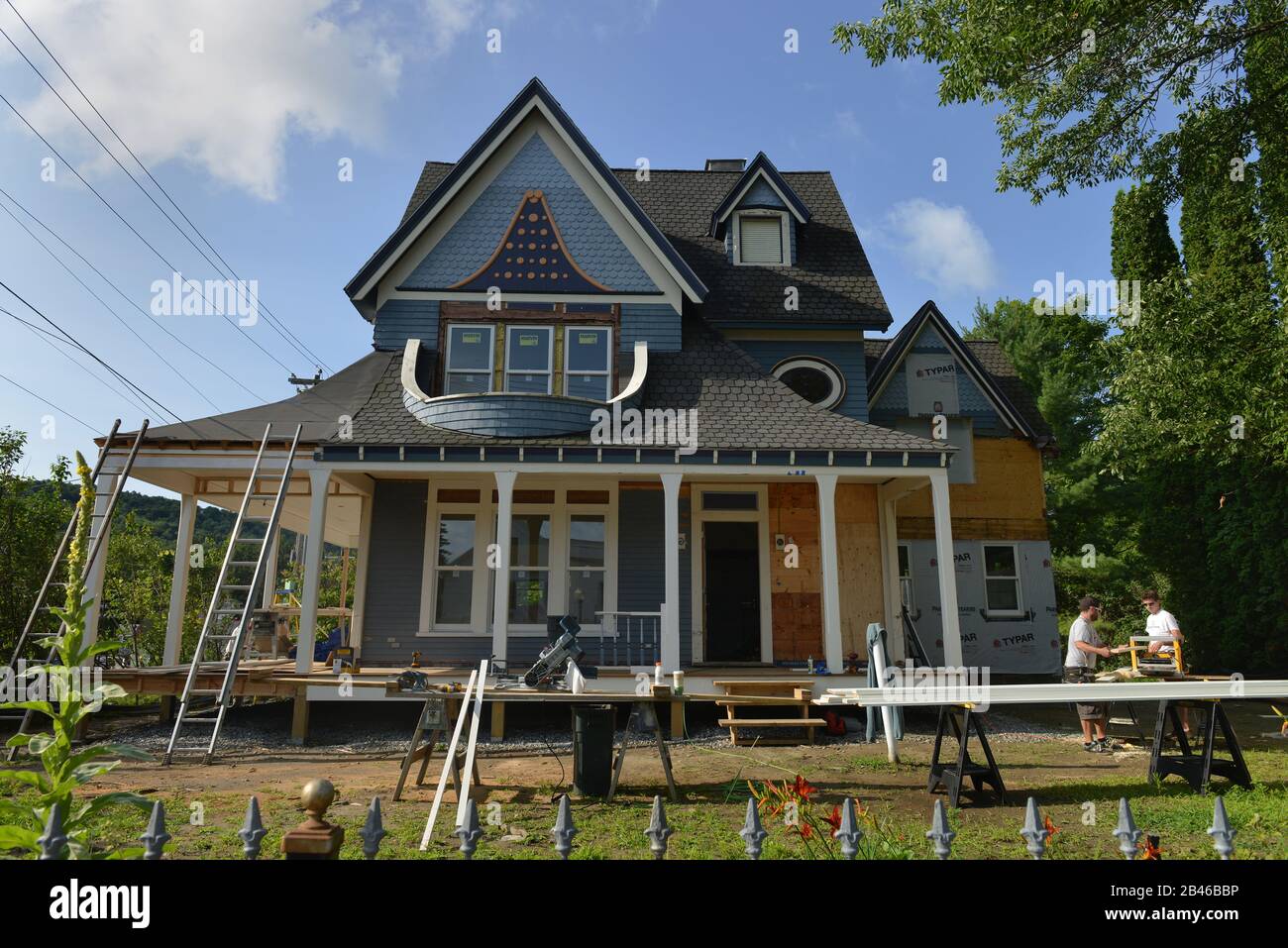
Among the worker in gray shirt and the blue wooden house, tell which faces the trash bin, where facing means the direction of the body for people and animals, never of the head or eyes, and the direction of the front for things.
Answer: the blue wooden house

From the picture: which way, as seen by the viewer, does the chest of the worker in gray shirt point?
to the viewer's right

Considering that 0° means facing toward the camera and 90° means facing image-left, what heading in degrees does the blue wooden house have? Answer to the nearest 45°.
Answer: approximately 0°

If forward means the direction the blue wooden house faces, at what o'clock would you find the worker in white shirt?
The worker in white shirt is roughly at 10 o'clock from the blue wooden house.

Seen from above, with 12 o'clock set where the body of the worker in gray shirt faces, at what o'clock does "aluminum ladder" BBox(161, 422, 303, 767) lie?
The aluminum ladder is roughly at 5 o'clock from the worker in gray shirt.

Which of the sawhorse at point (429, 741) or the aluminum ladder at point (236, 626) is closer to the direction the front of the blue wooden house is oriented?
the sawhorse

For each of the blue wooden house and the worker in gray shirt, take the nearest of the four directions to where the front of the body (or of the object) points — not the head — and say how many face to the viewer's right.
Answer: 1

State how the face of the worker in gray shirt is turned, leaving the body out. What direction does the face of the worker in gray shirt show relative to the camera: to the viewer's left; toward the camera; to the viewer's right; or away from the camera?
to the viewer's right

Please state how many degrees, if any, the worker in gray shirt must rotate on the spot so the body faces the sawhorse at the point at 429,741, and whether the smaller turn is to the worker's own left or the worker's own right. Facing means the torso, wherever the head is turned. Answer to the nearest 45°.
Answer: approximately 135° to the worker's own right

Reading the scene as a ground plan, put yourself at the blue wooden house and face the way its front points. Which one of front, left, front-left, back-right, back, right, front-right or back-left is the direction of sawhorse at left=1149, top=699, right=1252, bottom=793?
front-left
